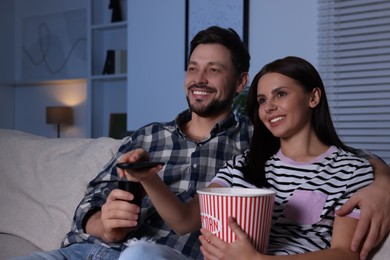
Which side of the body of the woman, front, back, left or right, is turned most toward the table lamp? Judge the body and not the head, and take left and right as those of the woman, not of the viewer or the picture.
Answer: right

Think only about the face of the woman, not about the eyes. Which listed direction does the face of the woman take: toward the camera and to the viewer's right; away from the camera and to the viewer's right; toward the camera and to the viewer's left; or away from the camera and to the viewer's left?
toward the camera and to the viewer's left

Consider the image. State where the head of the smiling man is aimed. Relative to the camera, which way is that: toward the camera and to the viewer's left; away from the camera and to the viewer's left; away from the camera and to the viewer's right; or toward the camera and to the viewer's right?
toward the camera and to the viewer's left

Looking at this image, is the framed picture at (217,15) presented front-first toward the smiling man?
yes

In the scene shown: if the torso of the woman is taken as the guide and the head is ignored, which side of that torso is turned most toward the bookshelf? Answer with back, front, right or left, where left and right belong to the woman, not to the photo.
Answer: right

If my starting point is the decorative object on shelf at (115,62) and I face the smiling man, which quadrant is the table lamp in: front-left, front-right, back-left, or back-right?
back-right

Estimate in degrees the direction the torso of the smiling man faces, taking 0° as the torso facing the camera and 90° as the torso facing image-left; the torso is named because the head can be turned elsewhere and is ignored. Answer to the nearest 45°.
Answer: approximately 45°

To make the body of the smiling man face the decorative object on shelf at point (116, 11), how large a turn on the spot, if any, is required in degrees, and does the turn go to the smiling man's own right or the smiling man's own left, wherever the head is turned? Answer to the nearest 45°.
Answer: approximately 135° to the smiling man's own right

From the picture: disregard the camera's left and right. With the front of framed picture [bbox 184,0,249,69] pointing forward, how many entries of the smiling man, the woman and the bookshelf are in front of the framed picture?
2
